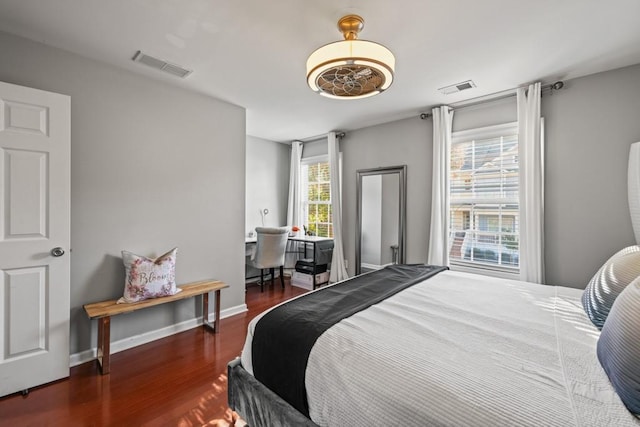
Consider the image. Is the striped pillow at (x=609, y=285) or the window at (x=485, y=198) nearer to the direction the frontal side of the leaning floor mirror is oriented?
the striped pillow

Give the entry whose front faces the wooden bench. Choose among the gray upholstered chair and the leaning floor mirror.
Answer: the leaning floor mirror

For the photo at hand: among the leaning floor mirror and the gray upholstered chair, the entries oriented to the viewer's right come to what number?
0

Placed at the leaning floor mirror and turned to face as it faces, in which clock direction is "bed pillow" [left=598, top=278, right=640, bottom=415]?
The bed pillow is roughly at 10 o'clock from the leaning floor mirror.

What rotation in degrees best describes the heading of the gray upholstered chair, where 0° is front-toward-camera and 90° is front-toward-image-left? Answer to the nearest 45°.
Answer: approximately 135°

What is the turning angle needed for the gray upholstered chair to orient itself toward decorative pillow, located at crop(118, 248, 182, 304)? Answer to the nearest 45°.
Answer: approximately 90° to its left

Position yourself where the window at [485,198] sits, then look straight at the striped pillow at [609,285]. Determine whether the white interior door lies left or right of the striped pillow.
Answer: right

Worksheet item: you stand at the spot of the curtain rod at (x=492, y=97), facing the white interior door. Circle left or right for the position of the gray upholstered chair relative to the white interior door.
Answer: right
